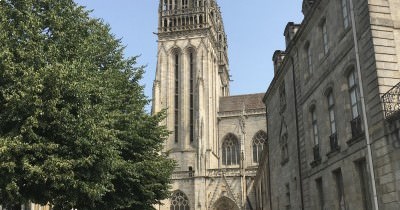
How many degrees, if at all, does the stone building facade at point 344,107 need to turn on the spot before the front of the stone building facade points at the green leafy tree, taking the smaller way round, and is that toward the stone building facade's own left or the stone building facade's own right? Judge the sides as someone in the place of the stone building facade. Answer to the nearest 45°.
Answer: approximately 45° to the stone building facade's own right

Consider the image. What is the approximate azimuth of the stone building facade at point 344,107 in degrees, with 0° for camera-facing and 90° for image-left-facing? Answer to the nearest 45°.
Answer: approximately 45°
